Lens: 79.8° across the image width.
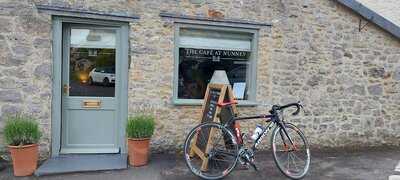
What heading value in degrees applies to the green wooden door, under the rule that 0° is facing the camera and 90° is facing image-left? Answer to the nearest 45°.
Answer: approximately 0°

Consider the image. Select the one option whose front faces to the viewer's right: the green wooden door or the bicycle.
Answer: the bicycle

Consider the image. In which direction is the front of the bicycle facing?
to the viewer's right

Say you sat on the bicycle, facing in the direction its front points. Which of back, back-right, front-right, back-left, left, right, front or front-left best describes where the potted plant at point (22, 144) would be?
back

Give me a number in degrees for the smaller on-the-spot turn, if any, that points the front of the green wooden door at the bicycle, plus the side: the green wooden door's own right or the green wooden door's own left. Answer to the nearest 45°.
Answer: approximately 45° to the green wooden door's own left

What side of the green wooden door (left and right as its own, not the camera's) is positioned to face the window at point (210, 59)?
left

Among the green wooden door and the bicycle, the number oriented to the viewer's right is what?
1

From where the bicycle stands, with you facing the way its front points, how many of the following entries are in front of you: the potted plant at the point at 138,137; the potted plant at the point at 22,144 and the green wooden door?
0

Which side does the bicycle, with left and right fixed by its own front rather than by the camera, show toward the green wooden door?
back

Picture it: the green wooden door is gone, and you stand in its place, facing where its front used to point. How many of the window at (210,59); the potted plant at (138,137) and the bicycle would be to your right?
0

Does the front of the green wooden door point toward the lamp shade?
no

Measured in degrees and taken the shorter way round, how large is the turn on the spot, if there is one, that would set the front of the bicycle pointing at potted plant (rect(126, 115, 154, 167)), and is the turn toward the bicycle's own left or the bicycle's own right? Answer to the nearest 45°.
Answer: approximately 180°
